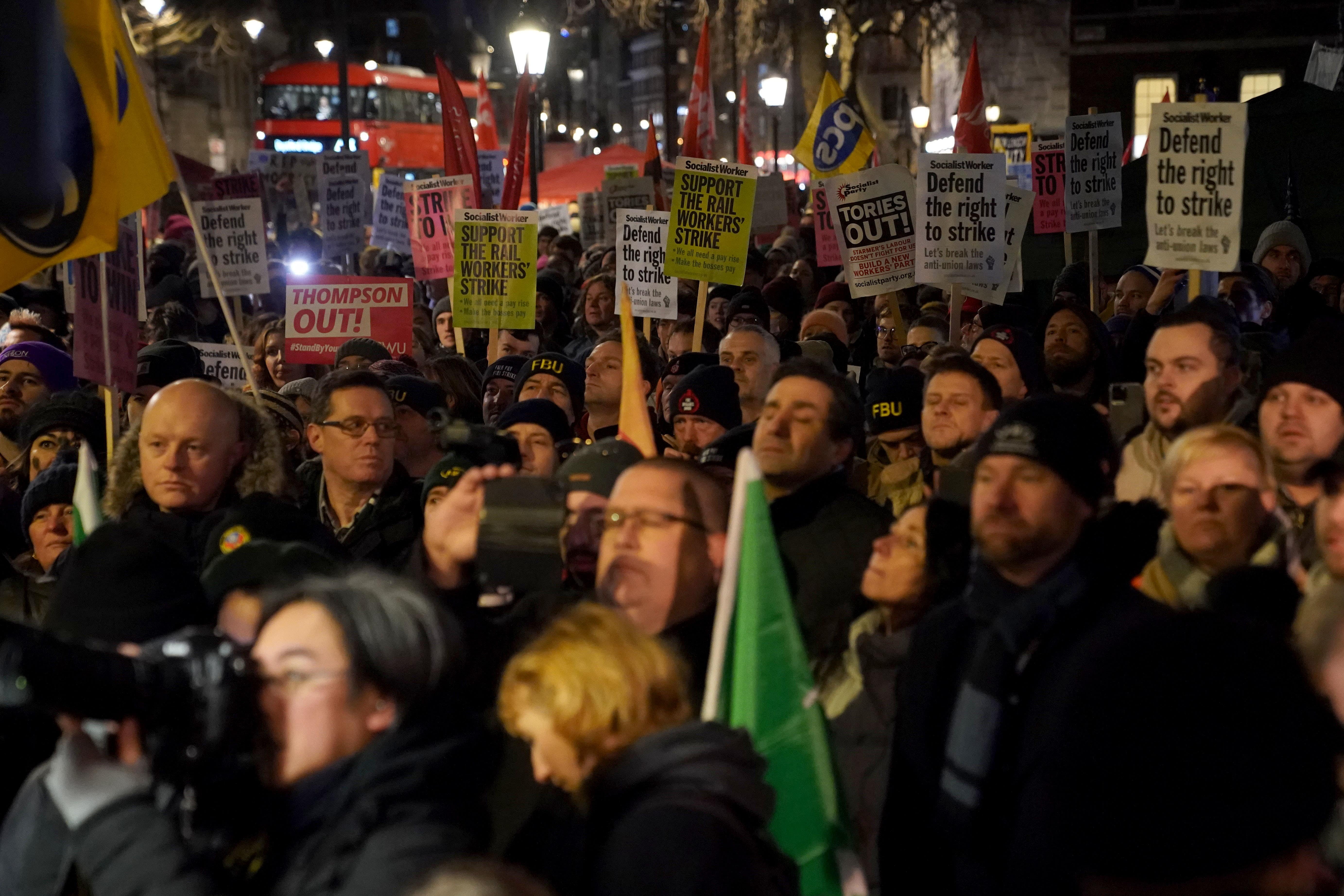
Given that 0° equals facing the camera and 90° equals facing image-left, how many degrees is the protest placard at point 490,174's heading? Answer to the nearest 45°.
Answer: approximately 0°

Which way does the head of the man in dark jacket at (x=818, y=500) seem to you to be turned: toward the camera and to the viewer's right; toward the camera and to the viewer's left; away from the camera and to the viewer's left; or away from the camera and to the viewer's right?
toward the camera and to the viewer's left

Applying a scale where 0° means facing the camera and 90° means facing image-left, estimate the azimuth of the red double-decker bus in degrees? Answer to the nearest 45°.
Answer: approximately 45°

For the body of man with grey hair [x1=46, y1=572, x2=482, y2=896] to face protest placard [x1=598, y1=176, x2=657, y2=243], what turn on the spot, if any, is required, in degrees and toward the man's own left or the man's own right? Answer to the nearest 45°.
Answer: approximately 90° to the man's own right

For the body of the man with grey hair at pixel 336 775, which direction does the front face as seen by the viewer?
to the viewer's left

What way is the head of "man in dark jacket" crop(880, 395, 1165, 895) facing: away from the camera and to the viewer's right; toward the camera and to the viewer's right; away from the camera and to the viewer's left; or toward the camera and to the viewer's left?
toward the camera and to the viewer's left

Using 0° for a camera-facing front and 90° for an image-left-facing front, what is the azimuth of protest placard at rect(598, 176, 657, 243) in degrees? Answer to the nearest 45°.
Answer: approximately 0°

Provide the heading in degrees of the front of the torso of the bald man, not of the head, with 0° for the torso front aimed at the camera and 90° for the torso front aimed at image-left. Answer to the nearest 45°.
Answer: approximately 45°

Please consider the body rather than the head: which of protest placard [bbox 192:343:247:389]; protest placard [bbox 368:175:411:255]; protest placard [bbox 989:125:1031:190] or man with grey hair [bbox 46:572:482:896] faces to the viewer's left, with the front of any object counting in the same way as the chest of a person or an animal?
the man with grey hair

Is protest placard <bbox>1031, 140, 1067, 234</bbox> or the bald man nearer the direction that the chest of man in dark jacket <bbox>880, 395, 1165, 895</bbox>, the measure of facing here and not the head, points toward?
the bald man

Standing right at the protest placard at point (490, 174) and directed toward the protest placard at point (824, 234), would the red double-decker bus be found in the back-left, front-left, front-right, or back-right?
back-left

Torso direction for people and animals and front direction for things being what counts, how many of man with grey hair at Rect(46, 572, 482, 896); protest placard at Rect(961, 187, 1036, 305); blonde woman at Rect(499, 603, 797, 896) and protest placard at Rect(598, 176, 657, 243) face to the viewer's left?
2

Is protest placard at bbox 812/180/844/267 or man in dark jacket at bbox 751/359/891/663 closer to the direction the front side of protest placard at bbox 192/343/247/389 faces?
the man in dark jacket
